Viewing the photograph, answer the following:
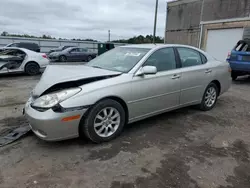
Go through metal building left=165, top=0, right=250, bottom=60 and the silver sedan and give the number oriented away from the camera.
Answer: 0

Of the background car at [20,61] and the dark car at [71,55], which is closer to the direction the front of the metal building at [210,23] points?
the background car

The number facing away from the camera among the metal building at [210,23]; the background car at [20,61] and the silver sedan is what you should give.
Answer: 0

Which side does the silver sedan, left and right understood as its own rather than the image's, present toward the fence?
right

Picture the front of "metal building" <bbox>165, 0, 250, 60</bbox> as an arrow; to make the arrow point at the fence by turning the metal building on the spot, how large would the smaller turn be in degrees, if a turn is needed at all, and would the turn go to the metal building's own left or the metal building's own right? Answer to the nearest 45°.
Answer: approximately 45° to the metal building's own right

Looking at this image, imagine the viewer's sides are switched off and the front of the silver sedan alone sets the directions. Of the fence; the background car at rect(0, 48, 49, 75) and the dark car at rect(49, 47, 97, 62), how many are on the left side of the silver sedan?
0

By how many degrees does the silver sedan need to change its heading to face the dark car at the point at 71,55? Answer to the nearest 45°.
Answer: approximately 135° to its right

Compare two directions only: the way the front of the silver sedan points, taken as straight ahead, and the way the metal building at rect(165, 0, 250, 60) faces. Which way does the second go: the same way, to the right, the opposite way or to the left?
the same way

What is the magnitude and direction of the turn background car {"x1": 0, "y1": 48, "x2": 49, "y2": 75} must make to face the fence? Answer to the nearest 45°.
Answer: approximately 90° to its right

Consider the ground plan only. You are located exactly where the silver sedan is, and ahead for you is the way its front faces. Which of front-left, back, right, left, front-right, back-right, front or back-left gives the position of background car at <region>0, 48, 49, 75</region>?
right

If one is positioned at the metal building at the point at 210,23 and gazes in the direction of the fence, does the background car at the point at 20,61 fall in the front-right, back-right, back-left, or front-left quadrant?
front-left

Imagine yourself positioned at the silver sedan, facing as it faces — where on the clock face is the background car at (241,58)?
The background car is roughly at 6 o'clock from the silver sedan.

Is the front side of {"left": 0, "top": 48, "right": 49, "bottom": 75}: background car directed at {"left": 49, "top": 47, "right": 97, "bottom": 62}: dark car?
no

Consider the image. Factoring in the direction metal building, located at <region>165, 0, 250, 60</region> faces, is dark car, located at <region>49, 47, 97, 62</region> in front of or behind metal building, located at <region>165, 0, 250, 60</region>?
in front

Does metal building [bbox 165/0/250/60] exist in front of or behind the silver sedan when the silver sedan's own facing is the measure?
behind

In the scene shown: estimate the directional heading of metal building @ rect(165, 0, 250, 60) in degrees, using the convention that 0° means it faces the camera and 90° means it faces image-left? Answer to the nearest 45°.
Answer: approximately 45°

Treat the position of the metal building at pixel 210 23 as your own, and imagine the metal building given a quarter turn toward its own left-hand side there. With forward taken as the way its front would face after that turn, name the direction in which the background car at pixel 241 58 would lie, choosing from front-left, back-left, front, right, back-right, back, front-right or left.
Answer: front-right

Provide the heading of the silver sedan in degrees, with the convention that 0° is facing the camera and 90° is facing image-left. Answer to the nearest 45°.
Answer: approximately 45°
